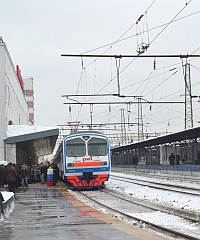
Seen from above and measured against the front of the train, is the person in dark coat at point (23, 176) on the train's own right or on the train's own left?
on the train's own right

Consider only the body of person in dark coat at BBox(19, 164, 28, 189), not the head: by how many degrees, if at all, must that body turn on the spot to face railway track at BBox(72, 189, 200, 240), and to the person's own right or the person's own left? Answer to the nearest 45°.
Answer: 0° — they already face it

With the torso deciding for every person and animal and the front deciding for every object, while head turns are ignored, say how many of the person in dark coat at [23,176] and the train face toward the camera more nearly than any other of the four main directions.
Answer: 2

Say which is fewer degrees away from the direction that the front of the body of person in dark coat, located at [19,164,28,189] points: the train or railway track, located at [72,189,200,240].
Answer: the railway track

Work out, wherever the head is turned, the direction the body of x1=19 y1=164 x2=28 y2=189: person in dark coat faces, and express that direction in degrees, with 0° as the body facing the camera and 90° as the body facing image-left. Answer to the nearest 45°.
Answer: approximately 0°

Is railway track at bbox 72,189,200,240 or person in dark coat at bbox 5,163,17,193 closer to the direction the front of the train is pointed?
the railway track

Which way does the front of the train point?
toward the camera

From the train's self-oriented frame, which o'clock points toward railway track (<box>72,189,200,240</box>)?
The railway track is roughly at 12 o'clock from the train.
